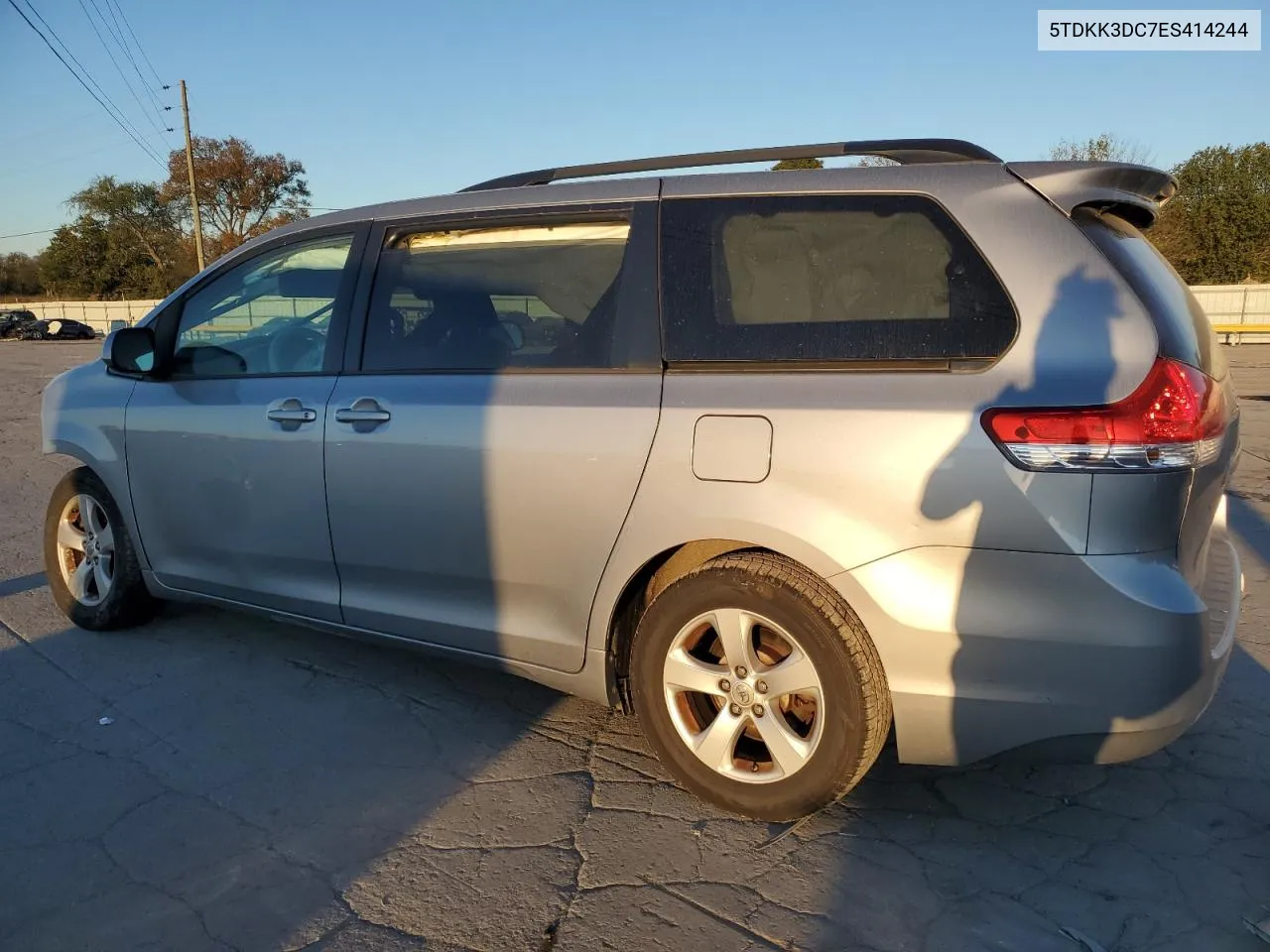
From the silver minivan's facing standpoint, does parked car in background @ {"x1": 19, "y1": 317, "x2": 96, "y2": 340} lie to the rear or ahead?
ahead

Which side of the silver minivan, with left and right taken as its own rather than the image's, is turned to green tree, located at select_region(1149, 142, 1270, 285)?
right

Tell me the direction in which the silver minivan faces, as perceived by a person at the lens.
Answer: facing away from the viewer and to the left of the viewer

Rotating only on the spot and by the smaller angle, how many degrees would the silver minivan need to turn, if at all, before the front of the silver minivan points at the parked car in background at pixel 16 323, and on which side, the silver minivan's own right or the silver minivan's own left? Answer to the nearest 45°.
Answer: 0° — it already faces it

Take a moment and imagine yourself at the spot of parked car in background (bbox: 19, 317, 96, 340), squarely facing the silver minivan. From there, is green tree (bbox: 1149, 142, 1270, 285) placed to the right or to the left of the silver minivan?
left

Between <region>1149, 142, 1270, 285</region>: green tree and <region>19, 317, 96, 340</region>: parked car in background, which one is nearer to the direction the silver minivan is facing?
the parked car in background

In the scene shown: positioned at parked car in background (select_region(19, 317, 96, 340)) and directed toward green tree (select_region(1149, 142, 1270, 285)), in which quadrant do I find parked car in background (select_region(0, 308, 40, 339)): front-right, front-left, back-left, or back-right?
back-left

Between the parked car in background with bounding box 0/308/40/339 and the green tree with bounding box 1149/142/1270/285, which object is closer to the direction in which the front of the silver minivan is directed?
the parked car in background
